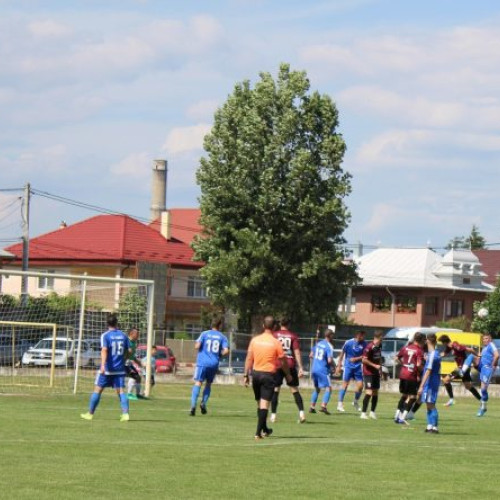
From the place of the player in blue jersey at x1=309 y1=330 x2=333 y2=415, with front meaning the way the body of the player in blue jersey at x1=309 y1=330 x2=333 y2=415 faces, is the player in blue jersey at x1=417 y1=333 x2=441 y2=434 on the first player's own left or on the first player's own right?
on the first player's own right

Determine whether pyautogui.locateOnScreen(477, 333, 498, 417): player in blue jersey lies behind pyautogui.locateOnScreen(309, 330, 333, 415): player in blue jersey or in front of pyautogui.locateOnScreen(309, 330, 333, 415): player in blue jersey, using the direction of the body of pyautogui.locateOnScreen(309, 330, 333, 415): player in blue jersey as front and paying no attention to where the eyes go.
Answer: in front

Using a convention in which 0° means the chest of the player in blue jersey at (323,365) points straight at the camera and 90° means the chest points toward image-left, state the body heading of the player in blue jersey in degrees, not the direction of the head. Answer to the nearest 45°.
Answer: approximately 225°

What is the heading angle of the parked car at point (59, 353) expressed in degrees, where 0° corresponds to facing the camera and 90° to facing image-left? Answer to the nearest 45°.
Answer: approximately 45°

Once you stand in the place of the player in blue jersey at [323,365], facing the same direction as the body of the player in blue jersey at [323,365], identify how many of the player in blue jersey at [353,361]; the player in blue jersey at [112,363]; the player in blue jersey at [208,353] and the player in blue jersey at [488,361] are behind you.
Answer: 2

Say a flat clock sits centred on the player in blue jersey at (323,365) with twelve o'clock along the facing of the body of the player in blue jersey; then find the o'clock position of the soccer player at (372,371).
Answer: The soccer player is roughly at 3 o'clock from the player in blue jersey.

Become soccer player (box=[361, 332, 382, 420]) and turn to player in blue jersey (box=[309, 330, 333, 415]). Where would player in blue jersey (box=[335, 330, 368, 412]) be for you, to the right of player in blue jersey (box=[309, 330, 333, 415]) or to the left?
right

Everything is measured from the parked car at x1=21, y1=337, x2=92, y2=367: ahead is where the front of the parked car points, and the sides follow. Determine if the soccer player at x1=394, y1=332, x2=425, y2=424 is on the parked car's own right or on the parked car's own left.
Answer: on the parked car's own left

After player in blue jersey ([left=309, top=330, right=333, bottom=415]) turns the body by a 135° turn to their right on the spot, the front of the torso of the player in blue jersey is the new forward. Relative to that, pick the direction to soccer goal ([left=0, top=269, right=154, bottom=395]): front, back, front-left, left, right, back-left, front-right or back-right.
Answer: back-right

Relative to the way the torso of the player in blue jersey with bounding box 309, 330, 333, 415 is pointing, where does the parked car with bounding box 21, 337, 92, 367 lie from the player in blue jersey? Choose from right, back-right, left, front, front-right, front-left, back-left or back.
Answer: left
